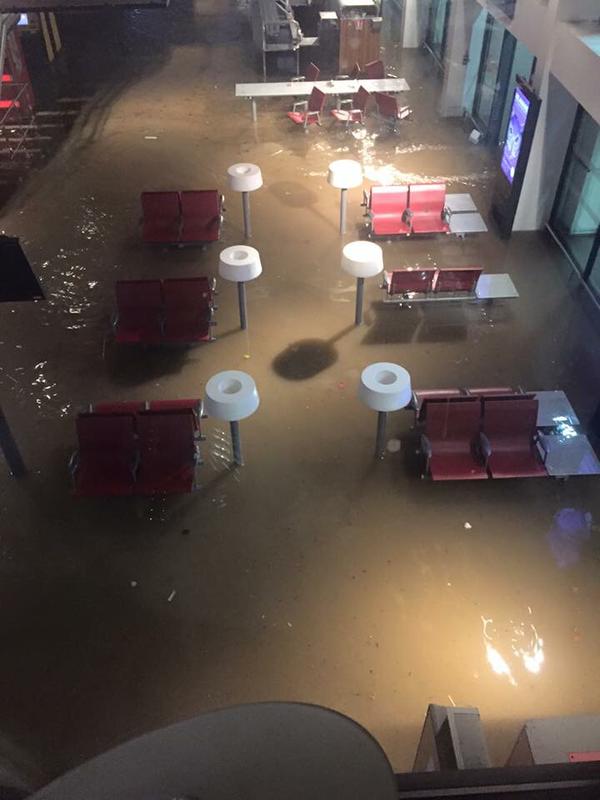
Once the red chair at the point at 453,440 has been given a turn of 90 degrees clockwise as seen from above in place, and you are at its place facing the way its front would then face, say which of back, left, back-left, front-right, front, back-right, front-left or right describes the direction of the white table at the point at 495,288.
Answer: right

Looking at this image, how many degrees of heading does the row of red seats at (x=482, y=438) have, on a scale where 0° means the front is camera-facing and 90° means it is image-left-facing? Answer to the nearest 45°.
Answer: approximately 0°

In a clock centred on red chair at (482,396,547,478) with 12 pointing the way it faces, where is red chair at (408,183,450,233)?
red chair at (408,183,450,233) is roughly at 5 o'clock from red chair at (482,396,547,478).

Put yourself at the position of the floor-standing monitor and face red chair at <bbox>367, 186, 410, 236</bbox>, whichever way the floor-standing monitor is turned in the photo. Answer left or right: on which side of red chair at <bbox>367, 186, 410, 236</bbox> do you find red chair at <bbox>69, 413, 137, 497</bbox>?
left

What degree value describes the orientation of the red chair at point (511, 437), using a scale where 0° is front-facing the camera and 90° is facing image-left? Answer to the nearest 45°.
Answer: approximately 0°

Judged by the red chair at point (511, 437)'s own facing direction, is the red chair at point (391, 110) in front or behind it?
behind
